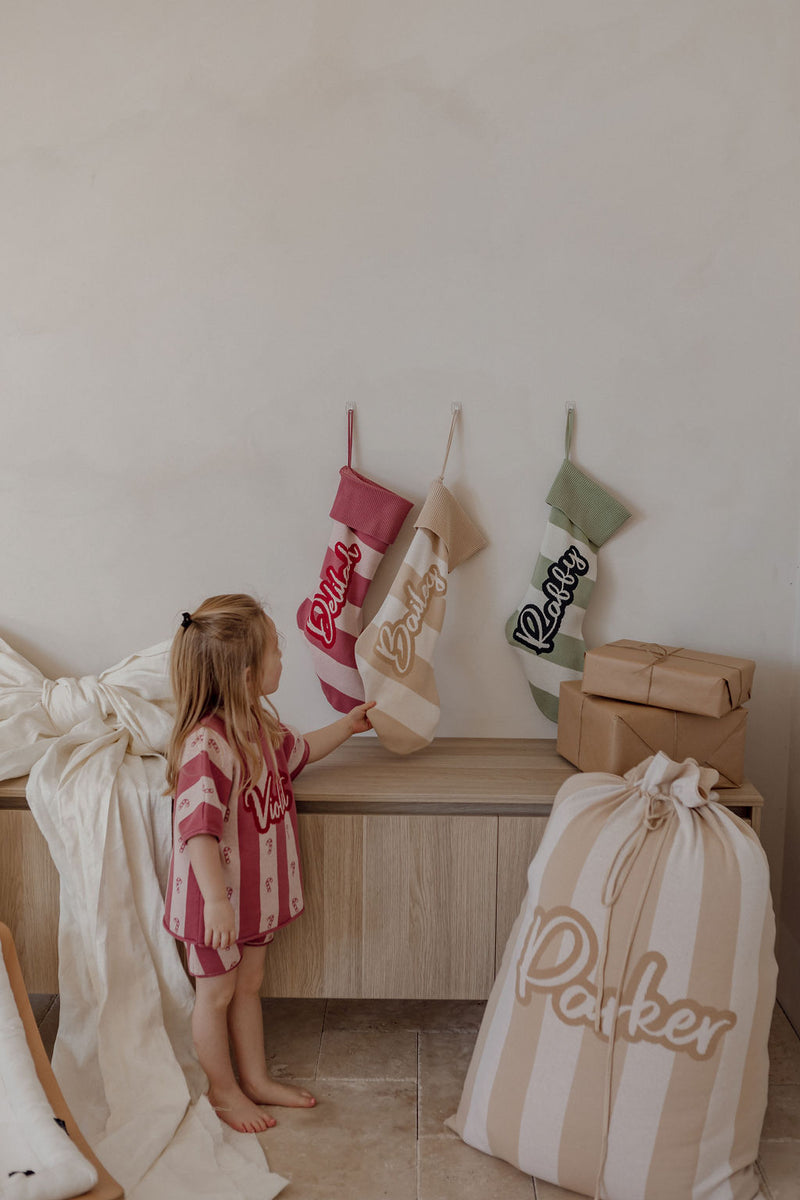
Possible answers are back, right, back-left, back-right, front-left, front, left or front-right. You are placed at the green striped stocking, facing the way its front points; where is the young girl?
front-right

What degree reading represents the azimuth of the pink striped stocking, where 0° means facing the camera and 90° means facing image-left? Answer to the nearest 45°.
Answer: approximately 0°

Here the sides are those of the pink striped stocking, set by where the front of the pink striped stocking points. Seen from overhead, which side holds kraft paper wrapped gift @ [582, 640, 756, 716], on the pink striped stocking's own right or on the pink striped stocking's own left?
on the pink striped stocking's own left

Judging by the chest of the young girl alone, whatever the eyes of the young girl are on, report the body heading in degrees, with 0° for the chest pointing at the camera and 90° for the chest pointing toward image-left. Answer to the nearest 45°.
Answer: approximately 315°

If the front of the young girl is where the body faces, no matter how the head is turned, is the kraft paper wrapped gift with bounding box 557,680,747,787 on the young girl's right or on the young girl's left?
on the young girl's left

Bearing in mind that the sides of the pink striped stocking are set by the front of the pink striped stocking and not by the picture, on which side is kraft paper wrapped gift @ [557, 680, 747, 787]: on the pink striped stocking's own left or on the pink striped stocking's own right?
on the pink striped stocking's own left
